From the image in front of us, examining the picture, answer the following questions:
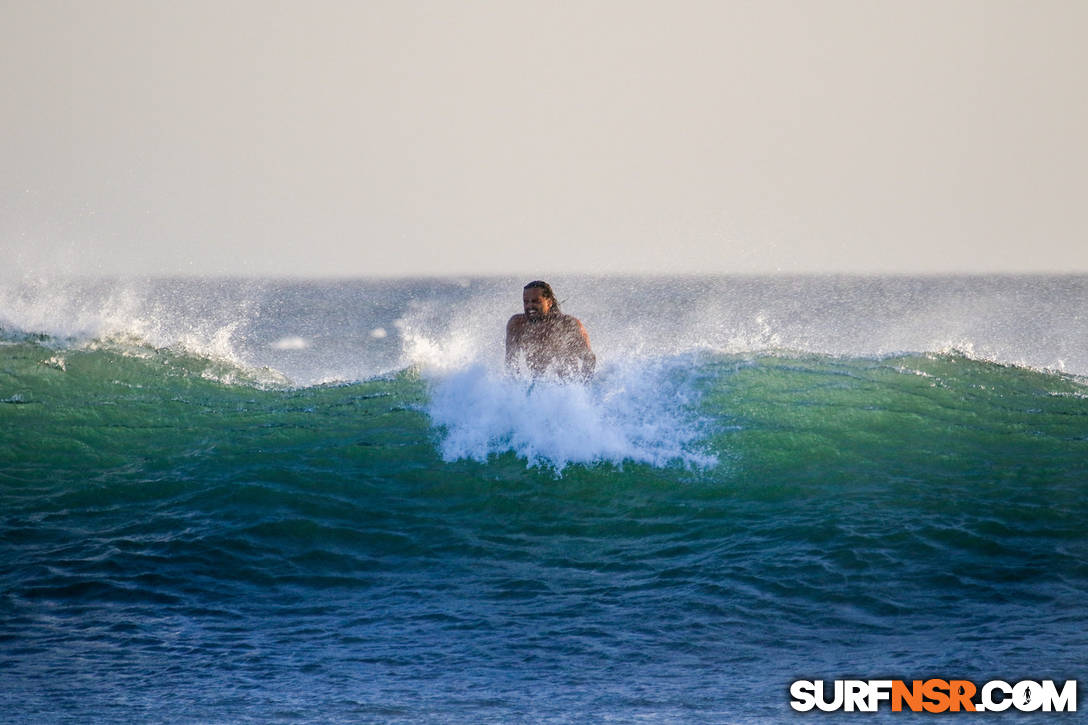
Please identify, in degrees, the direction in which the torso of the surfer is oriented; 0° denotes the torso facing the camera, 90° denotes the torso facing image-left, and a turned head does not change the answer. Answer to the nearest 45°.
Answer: approximately 45°

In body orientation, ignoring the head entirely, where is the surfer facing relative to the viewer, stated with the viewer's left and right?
facing the viewer and to the left of the viewer
